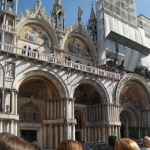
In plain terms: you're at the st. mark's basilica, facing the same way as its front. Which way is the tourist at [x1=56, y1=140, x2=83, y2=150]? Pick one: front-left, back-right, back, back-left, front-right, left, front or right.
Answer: front-right

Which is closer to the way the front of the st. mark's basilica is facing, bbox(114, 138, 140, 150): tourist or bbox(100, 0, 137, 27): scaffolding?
the tourist

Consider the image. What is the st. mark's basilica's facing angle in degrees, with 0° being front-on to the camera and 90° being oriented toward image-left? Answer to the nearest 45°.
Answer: approximately 315°

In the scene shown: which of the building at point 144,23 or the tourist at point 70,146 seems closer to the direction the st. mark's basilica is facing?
the tourist

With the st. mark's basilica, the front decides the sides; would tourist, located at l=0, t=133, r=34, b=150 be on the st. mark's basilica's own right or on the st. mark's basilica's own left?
on the st. mark's basilica's own right

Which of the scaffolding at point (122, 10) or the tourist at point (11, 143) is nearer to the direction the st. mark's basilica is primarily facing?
the tourist

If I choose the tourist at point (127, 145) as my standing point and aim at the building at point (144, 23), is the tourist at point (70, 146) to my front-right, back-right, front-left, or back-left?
back-left

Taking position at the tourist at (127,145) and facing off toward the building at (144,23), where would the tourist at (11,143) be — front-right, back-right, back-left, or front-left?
back-left

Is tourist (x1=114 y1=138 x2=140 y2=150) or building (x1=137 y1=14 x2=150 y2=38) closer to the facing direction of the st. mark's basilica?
the tourist
